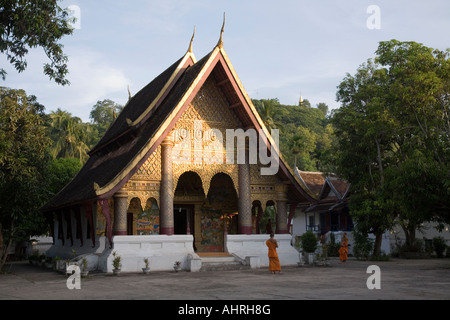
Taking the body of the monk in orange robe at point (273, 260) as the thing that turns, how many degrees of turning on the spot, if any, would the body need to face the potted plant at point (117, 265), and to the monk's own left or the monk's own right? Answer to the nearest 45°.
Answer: approximately 90° to the monk's own left

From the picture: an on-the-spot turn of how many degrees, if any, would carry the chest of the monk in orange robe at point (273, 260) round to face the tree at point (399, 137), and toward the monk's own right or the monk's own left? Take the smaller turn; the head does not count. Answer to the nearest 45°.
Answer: approximately 45° to the monk's own right

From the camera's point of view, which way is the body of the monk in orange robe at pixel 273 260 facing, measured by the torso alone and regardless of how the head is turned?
away from the camera

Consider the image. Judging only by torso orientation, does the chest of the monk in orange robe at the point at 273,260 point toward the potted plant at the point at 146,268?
no

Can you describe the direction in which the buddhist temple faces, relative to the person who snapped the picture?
facing the viewer and to the right of the viewer

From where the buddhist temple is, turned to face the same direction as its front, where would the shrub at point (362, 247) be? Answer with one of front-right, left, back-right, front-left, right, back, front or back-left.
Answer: left

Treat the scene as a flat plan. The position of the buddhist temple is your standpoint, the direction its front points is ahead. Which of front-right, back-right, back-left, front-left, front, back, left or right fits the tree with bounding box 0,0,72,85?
right

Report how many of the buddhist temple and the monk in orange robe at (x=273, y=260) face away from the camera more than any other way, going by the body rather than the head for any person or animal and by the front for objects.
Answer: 1

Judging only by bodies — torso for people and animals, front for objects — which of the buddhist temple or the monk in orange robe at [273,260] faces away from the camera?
the monk in orange robe

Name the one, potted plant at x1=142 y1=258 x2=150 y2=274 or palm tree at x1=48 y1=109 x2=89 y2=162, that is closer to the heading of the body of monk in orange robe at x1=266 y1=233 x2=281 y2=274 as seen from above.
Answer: the palm tree

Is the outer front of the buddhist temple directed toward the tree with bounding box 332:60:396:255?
no

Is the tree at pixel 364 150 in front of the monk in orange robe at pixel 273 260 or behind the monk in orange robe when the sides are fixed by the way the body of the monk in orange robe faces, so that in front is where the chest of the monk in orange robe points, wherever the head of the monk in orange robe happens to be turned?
in front
